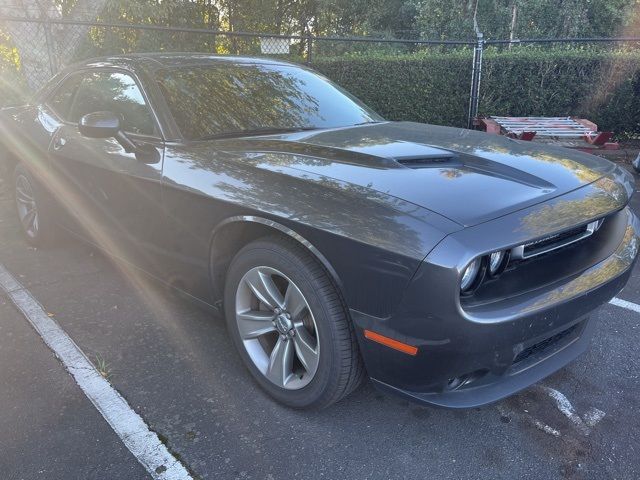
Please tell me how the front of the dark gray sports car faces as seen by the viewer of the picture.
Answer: facing the viewer and to the right of the viewer

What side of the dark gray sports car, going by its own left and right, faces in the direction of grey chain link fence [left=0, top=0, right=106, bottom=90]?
back

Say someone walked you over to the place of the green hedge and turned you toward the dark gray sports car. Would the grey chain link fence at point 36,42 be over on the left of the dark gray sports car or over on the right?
right

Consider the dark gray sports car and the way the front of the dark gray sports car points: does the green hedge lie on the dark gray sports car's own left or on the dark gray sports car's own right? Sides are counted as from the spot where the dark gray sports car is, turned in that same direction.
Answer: on the dark gray sports car's own left
